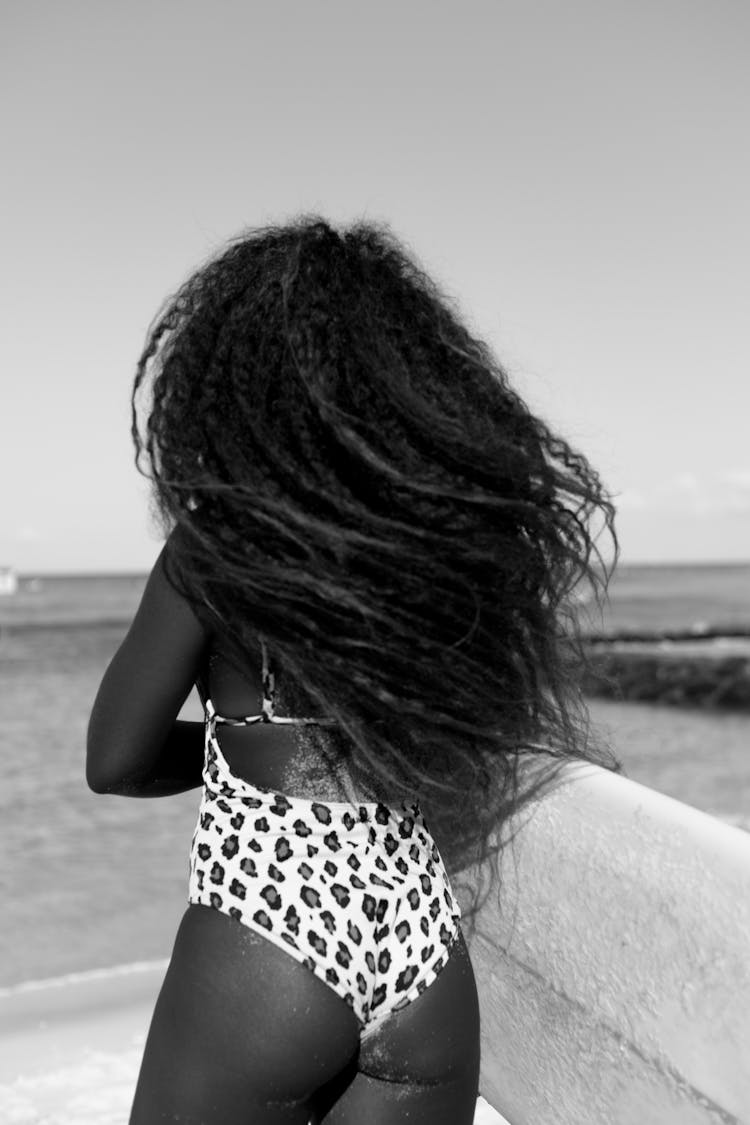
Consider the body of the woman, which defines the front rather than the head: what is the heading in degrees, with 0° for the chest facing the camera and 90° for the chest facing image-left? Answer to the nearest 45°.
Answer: approximately 135°

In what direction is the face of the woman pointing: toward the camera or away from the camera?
away from the camera
